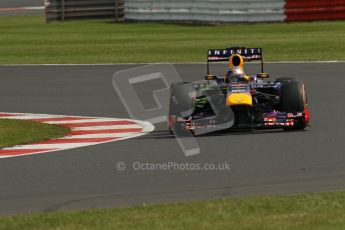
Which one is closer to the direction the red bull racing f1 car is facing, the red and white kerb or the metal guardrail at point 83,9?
the red and white kerb

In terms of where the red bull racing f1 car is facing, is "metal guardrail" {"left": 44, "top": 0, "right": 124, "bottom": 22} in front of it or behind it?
behind

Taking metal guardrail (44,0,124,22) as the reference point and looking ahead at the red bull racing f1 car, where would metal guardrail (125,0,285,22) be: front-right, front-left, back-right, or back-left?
front-left

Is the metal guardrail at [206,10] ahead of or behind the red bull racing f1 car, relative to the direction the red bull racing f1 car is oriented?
behind

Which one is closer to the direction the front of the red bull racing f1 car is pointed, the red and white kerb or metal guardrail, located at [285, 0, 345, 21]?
the red and white kerb

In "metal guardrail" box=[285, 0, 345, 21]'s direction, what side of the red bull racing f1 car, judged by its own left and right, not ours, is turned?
back

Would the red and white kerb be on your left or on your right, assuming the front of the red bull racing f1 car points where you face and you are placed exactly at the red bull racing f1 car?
on your right

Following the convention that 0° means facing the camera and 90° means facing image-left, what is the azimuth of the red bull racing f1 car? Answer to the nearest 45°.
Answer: approximately 0°
